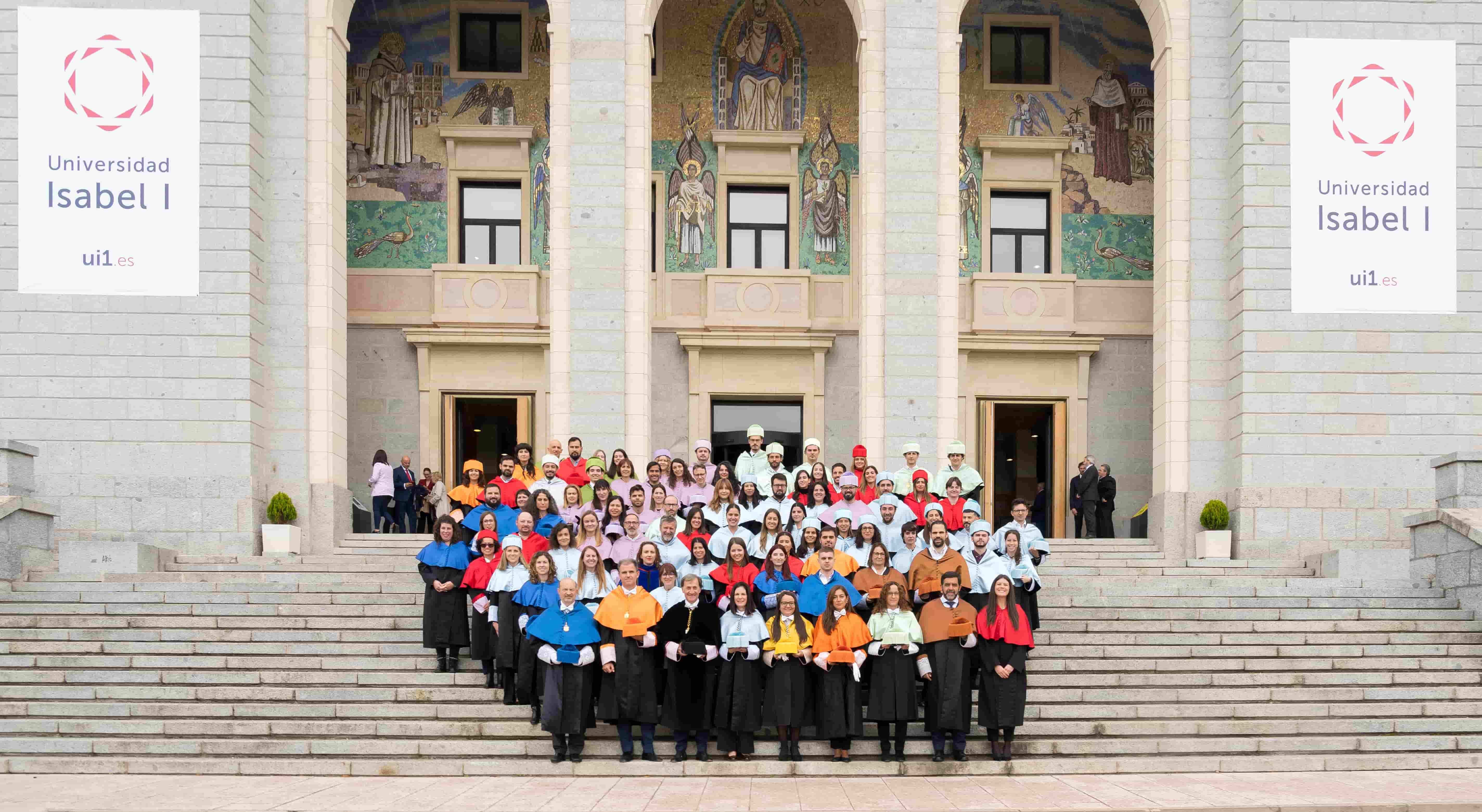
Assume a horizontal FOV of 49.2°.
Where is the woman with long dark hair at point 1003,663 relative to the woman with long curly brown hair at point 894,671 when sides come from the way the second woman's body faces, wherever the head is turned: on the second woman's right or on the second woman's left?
on the second woman's left

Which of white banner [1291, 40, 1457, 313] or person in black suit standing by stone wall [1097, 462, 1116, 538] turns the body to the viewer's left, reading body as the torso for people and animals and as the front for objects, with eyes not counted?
the person in black suit standing by stone wall

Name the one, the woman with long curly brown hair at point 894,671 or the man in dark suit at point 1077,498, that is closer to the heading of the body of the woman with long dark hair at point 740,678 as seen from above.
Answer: the woman with long curly brown hair

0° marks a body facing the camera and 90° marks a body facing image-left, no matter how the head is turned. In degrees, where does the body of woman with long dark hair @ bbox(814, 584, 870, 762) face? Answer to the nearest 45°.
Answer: approximately 0°

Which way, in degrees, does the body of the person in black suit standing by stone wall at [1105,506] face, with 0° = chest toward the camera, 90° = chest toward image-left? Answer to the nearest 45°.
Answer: approximately 90°

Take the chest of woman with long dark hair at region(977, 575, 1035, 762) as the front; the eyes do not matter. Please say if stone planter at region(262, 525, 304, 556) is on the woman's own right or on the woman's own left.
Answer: on the woman's own right

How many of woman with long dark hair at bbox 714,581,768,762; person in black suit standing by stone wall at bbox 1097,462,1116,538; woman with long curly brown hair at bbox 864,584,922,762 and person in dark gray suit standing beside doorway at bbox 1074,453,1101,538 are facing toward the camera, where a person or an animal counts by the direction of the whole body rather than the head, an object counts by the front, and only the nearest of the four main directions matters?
2

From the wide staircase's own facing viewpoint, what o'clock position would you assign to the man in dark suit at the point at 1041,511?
The man in dark suit is roughly at 7 o'clock from the wide staircase.
